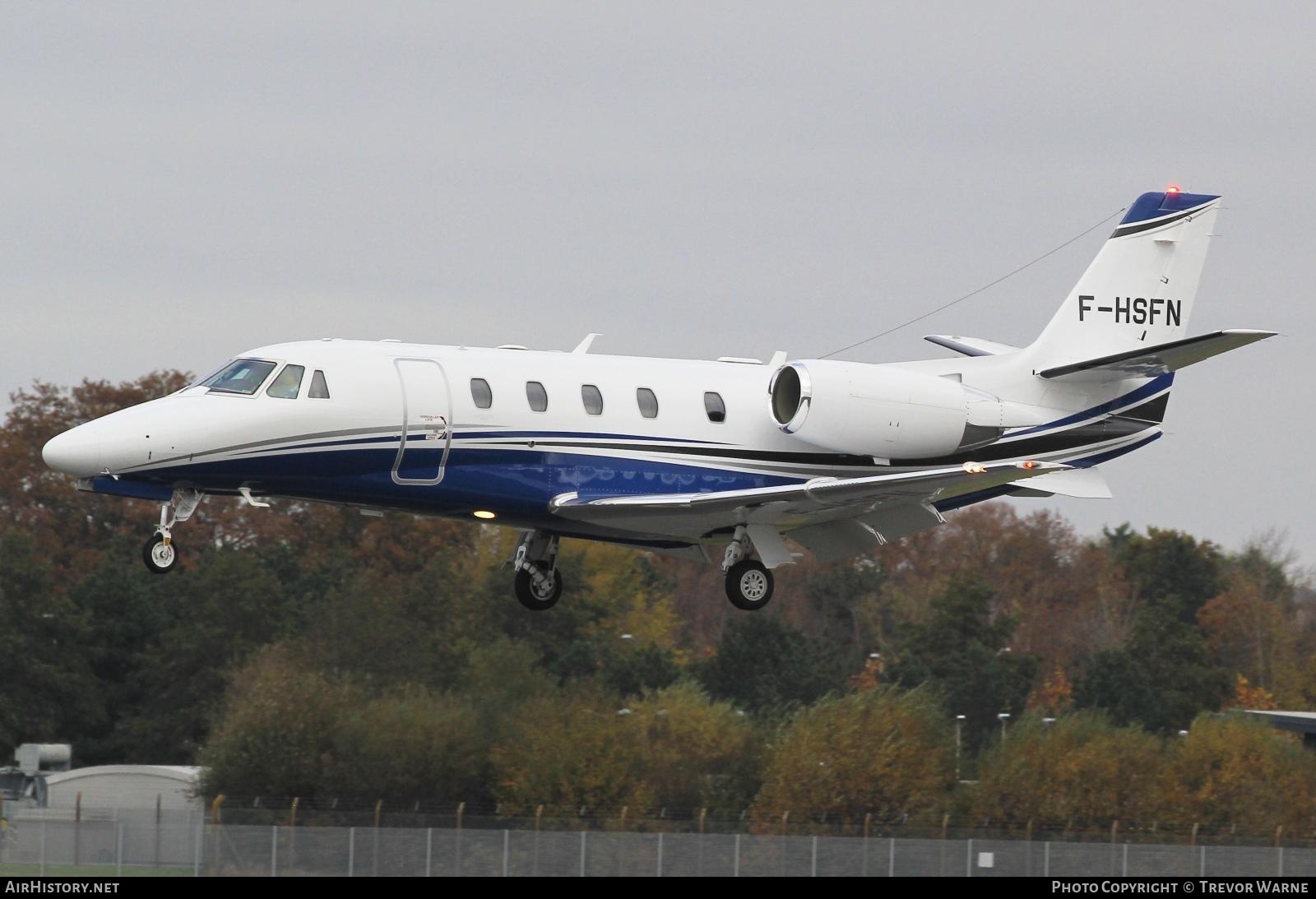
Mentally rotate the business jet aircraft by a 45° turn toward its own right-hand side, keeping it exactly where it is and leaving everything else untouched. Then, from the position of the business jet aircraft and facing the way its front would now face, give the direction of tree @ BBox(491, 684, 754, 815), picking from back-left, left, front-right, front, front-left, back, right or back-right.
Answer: right

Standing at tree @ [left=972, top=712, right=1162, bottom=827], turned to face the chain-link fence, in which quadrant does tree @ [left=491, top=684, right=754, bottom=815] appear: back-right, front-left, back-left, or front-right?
front-right

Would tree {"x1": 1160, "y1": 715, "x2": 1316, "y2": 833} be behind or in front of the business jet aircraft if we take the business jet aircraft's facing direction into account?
behind

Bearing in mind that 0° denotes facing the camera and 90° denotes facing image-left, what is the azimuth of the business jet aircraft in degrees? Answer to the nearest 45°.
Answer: approximately 45°

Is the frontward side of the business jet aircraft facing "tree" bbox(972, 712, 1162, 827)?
no

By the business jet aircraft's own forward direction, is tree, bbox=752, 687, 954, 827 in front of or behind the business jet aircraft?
behind

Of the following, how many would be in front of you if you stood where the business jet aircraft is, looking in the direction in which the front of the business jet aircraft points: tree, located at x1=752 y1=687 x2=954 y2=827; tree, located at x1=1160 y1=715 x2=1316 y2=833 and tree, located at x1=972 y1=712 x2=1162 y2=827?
0

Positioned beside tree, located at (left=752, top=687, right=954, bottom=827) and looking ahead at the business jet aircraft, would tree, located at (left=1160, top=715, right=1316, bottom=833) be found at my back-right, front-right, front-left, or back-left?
back-left
